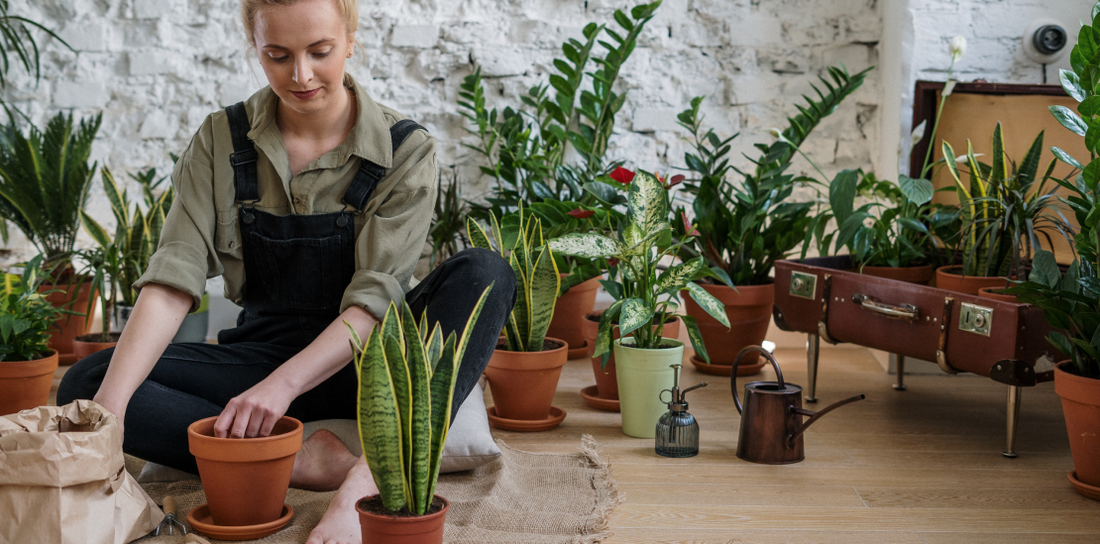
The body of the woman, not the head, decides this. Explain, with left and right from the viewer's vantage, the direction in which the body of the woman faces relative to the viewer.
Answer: facing the viewer

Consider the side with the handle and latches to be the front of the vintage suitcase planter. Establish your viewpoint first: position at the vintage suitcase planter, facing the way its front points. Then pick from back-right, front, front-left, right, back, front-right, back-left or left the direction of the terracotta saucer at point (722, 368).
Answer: right

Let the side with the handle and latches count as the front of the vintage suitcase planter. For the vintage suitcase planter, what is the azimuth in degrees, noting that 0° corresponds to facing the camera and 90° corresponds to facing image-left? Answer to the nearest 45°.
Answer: approximately 45°

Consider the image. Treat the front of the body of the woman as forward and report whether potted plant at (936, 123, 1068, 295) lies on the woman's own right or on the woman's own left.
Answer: on the woman's own left

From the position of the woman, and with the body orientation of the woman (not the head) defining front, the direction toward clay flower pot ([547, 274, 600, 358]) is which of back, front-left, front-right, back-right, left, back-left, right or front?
back-left

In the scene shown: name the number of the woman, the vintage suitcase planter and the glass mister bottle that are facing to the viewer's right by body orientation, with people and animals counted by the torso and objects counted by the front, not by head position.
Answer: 1

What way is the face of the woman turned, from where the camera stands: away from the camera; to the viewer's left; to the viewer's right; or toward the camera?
toward the camera

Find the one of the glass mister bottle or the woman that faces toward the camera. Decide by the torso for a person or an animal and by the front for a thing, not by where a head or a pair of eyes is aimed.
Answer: the woman

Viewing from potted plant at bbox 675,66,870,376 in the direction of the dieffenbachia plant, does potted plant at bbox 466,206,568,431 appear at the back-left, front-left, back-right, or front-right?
front-right

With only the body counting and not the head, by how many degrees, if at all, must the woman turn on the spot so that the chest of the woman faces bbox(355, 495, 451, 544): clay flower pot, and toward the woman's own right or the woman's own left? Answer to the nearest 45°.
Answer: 0° — they already face it

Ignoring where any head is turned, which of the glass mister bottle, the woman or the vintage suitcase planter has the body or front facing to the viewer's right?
the glass mister bottle

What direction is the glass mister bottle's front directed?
to the viewer's right

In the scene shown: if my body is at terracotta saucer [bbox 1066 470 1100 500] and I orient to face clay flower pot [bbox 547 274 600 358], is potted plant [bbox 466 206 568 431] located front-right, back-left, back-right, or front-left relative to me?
front-left
